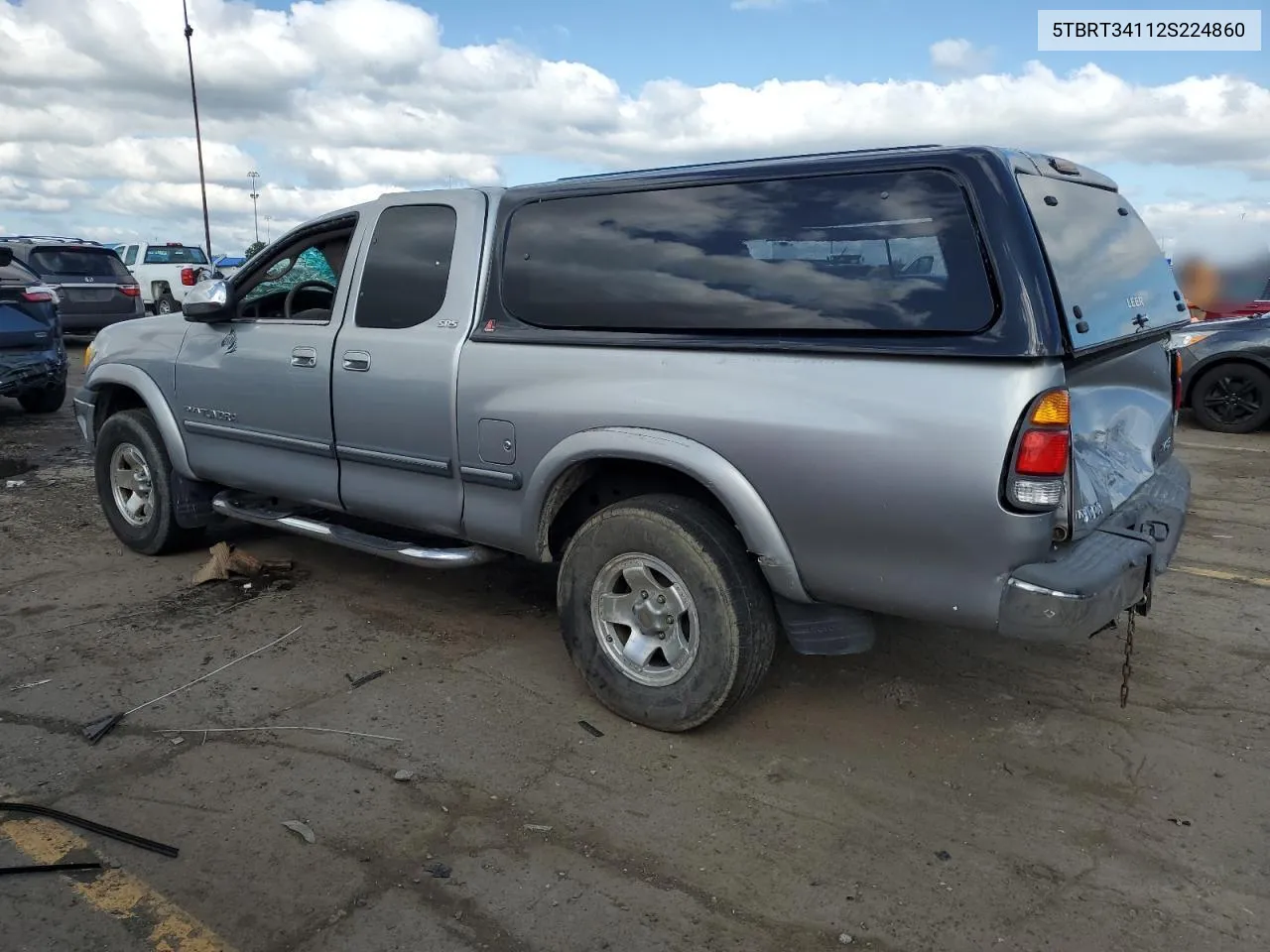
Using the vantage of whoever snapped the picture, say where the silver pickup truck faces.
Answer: facing away from the viewer and to the left of the viewer

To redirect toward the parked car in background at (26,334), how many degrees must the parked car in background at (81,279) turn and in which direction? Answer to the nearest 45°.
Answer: approximately 135° to its left

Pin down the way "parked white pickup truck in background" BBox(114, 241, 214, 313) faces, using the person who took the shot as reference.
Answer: facing away from the viewer and to the left of the viewer

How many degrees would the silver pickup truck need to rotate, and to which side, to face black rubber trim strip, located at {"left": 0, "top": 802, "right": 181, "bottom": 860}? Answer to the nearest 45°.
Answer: approximately 45° to its left

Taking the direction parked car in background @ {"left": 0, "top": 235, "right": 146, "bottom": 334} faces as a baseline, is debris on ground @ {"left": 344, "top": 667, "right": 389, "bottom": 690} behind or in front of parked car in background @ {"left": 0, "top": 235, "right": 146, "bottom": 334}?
behind

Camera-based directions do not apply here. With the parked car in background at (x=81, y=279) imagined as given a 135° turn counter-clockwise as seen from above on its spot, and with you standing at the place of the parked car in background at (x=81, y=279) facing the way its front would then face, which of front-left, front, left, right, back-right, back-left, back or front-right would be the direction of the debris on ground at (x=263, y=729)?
front

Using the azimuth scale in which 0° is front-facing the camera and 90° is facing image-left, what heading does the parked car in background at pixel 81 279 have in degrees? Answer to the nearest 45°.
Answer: approximately 135°

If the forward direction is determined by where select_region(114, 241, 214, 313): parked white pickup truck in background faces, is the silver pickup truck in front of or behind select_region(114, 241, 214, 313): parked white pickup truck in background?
behind

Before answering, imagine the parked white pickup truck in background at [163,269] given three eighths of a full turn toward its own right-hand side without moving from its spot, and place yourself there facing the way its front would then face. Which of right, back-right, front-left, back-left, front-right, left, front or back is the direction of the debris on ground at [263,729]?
right

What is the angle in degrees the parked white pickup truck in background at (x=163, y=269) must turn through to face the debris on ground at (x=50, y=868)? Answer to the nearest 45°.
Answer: approximately 135° to its left

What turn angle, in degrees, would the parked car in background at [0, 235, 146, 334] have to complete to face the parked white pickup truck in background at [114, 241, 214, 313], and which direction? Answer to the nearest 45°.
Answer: approximately 45° to its right
